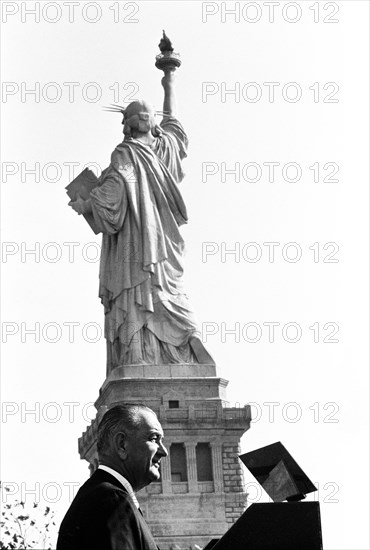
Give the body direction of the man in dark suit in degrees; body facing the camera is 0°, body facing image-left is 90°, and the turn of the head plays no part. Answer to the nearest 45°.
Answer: approximately 270°

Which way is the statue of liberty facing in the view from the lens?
facing away from the viewer and to the left of the viewer

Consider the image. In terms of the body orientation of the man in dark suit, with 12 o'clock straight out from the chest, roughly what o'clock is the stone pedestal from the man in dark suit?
The stone pedestal is roughly at 9 o'clock from the man in dark suit.

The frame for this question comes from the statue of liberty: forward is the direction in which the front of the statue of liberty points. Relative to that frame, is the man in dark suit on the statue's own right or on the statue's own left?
on the statue's own left
